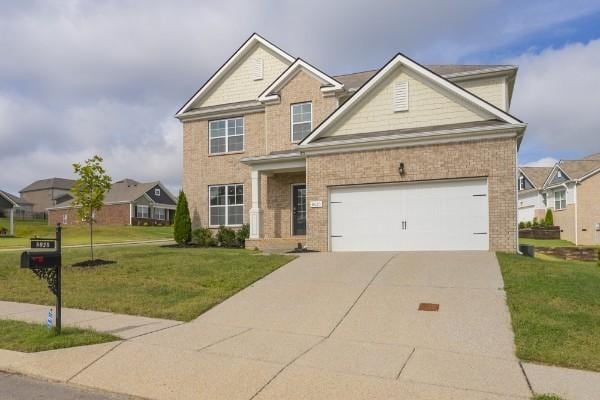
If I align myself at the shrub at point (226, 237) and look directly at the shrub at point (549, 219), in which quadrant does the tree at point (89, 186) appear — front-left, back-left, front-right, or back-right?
back-right

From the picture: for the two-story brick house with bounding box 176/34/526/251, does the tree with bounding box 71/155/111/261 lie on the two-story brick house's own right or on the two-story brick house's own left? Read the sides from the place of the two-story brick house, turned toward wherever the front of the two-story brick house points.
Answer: on the two-story brick house's own right

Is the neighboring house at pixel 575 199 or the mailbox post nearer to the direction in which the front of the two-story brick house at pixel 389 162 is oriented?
the mailbox post

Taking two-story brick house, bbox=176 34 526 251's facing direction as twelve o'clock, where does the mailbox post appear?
The mailbox post is roughly at 1 o'clock from the two-story brick house.

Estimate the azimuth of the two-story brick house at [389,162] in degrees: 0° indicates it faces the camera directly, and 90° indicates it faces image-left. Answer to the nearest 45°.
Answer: approximately 0°
